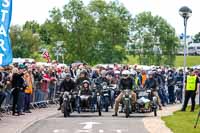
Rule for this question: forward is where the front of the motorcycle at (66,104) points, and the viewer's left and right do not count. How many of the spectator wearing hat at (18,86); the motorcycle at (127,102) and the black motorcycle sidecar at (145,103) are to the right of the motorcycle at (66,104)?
1

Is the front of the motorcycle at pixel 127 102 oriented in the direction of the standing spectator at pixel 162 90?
no

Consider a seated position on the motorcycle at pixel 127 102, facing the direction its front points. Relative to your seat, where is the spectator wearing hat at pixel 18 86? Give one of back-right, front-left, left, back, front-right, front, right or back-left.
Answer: right

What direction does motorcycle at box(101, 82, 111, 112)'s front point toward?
toward the camera

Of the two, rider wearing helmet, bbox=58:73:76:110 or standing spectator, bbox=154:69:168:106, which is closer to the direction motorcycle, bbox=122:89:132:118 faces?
the rider wearing helmet

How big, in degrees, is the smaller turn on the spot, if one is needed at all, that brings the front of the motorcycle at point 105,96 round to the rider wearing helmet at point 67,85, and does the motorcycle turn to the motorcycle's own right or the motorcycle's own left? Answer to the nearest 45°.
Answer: approximately 45° to the motorcycle's own right

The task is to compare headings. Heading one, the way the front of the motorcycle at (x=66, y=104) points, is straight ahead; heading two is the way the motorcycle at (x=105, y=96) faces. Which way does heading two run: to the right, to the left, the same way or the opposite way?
the same way

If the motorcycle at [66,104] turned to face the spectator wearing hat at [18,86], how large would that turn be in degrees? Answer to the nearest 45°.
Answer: approximately 90° to its right

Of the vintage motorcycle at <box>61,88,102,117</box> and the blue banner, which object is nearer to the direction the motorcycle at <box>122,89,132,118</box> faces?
the blue banner

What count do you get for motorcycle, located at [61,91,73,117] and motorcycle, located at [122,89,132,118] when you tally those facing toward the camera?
2

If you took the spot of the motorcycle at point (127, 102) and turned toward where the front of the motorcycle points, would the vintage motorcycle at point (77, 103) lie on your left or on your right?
on your right
